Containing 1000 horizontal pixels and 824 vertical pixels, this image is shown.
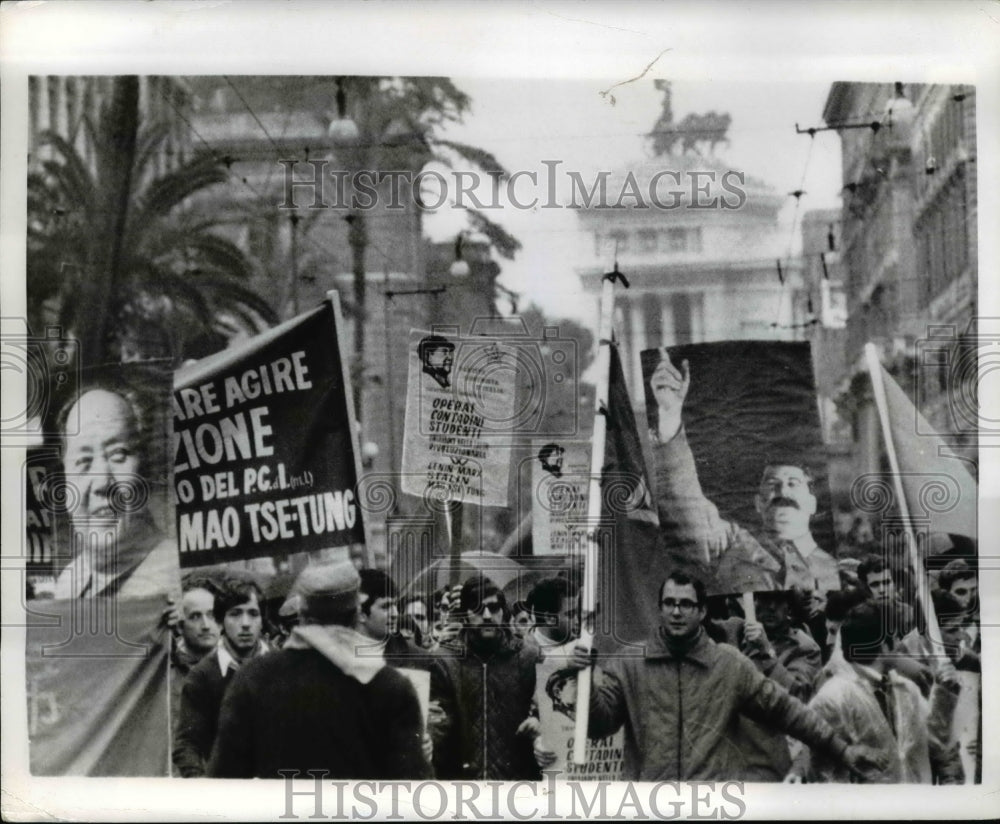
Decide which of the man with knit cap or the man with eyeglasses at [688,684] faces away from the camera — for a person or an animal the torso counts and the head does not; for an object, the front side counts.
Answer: the man with knit cap

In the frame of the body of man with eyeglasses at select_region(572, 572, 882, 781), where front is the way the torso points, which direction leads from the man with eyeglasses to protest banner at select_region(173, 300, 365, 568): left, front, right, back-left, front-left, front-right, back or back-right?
right

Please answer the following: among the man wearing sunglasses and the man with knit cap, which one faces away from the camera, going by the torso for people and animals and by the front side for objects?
the man with knit cap

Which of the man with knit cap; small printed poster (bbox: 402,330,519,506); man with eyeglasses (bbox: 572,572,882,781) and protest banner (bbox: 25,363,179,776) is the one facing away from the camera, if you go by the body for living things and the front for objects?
the man with knit cap

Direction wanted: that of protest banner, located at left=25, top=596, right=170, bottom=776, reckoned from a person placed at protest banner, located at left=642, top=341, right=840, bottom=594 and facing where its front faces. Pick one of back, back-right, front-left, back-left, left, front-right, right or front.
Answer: right

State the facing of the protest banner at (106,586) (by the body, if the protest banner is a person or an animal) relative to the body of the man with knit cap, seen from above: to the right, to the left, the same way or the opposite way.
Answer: the opposite way

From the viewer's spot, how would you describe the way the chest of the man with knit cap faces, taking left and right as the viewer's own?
facing away from the viewer
